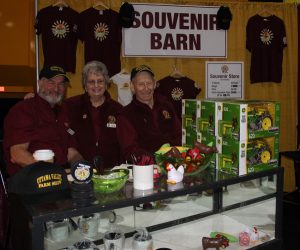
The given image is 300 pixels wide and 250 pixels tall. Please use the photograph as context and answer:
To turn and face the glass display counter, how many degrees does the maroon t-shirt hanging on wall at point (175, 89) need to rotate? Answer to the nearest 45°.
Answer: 0° — it already faces it

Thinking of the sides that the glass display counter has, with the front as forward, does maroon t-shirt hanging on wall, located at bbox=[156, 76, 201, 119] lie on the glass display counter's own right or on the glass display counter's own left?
on the glass display counter's own left

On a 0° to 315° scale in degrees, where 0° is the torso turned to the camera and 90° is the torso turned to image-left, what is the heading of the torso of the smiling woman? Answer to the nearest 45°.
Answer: approximately 0°

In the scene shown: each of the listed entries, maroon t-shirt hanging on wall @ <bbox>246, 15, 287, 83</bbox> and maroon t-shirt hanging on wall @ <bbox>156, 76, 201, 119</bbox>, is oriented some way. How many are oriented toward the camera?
2

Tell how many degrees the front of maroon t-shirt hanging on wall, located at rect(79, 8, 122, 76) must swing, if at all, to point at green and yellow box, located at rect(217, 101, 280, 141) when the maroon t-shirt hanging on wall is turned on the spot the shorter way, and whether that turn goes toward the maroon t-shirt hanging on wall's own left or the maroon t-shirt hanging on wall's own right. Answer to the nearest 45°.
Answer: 0° — it already faces it

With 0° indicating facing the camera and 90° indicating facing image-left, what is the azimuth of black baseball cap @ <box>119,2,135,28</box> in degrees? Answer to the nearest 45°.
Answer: approximately 0°

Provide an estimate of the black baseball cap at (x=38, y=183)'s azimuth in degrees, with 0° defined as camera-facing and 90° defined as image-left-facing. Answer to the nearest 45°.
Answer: approximately 315°
